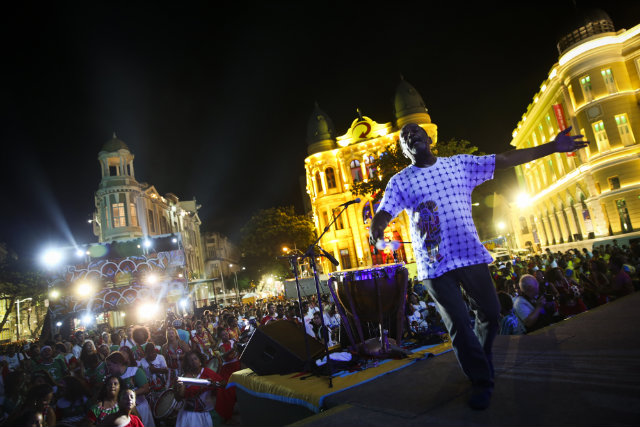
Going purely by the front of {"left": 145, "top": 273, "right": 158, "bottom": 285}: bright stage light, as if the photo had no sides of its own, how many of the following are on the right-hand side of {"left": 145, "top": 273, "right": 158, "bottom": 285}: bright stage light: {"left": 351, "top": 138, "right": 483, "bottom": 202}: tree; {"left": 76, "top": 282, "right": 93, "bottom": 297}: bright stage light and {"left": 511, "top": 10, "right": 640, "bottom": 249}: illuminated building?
1

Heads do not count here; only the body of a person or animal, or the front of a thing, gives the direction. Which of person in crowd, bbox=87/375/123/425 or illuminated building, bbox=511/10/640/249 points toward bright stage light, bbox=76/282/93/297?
the illuminated building

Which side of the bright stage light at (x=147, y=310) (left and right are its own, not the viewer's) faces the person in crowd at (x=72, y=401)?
front

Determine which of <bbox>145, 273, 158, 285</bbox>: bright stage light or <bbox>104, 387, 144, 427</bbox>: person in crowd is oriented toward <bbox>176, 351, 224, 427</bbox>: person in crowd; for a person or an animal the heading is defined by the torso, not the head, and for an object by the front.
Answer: the bright stage light

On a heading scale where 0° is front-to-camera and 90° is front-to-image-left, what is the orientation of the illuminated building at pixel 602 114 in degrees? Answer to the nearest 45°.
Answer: approximately 45°

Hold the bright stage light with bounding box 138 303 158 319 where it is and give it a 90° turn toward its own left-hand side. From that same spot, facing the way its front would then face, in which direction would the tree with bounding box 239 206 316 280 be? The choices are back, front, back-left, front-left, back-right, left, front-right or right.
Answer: front-left

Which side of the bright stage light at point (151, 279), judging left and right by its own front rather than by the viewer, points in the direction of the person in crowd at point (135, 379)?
front

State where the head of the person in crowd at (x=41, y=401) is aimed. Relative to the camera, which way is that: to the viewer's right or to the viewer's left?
to the viewer's right
